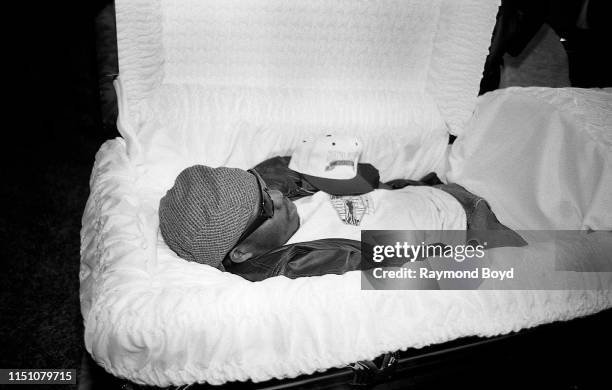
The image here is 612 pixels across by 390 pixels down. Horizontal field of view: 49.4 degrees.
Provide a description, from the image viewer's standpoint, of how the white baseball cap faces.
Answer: facing the viewer and to the right of the viewer
